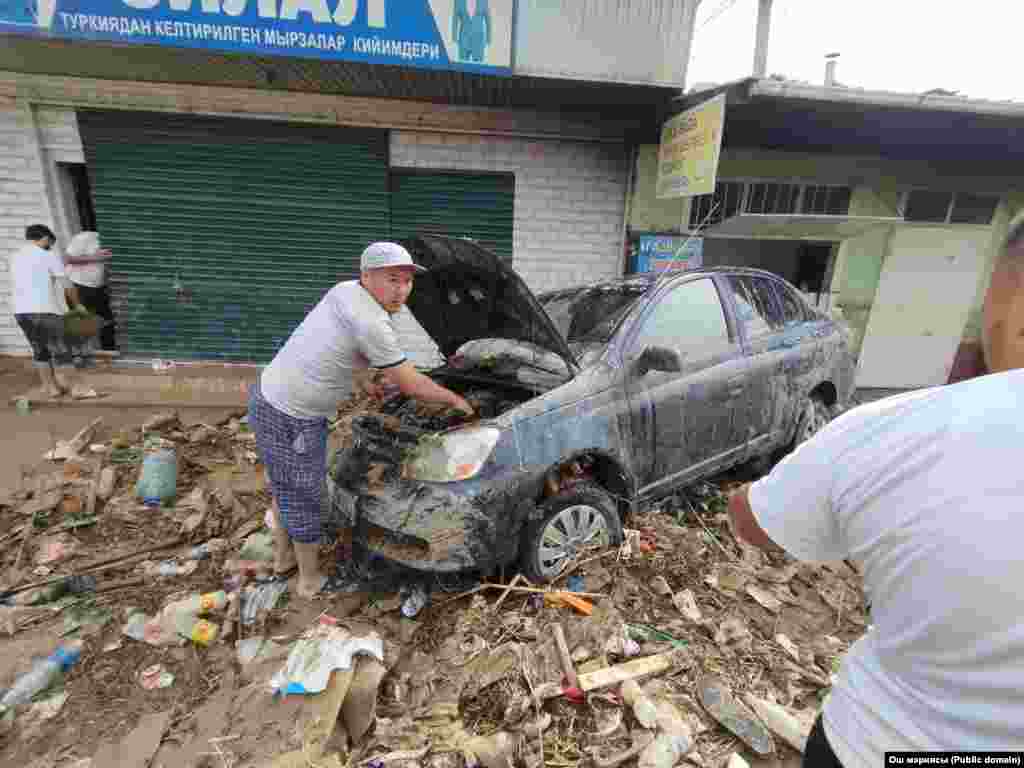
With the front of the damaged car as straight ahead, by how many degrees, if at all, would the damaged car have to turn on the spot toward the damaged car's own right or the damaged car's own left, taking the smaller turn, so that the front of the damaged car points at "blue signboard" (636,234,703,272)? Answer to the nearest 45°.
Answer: approximately 135° to the damaged car's own right

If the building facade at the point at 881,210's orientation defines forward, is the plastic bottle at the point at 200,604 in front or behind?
in front

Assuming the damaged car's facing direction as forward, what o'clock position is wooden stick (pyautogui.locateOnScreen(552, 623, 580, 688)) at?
The wooden stick is roughly at 10 o'clock from the damaged car.

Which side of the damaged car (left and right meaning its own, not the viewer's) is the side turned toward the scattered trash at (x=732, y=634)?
left

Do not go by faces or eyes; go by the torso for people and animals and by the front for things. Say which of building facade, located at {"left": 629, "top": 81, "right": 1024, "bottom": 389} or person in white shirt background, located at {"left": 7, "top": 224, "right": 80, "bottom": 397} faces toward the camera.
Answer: the building facade

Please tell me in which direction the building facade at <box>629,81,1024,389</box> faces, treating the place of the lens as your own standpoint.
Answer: facing the viewer

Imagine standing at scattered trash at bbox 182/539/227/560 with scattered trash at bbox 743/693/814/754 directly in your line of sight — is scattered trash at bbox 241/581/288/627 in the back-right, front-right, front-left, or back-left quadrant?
front-right

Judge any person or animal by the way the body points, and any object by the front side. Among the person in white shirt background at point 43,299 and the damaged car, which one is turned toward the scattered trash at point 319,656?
the damaged car

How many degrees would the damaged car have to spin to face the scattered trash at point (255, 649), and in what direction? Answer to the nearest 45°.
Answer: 0° — it already faces it

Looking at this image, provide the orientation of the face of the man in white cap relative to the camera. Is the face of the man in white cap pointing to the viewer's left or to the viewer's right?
to the viewer's right

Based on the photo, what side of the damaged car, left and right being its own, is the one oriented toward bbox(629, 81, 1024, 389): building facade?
back

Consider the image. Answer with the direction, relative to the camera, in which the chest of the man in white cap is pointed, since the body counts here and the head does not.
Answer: to the viewer's right

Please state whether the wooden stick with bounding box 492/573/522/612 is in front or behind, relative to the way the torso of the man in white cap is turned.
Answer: in front

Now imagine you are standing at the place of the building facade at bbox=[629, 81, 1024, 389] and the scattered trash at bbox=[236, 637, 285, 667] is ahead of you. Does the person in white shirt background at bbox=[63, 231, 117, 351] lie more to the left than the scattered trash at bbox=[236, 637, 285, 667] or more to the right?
right
